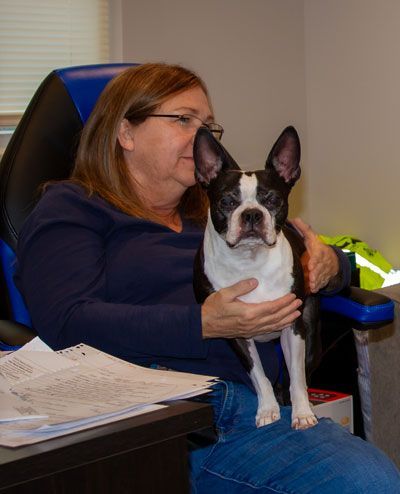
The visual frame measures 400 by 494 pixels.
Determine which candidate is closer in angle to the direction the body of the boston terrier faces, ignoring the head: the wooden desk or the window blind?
the wooden desk

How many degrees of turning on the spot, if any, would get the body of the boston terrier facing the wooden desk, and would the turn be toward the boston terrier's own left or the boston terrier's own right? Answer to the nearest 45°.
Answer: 0° — it already faces it

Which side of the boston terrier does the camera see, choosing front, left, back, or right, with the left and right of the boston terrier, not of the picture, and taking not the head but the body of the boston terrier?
front

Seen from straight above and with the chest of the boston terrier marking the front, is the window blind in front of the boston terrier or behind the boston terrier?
behind
